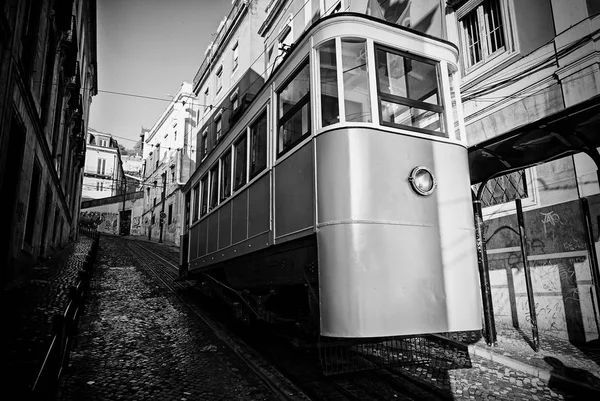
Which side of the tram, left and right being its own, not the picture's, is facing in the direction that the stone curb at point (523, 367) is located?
front

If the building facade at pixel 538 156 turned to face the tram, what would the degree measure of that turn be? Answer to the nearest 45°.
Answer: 0° — it already faces it

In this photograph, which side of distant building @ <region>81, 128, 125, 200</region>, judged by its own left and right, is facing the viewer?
front

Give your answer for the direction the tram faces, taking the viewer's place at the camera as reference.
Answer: facing the viewer and to the right of the viewer

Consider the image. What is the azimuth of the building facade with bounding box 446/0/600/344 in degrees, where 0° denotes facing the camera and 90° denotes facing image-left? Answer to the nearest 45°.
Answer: approximately 45°

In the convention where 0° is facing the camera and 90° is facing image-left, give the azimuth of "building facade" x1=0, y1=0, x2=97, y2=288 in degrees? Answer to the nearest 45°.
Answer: approximately 270°

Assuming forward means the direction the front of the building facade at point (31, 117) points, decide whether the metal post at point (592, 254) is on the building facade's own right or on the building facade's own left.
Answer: on the building facade's own right

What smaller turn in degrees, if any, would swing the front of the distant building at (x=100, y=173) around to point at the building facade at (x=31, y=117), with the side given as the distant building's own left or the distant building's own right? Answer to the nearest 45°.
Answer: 0° — it already faces it

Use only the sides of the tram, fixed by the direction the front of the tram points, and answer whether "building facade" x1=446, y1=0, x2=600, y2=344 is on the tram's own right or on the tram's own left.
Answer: on the tram's own left

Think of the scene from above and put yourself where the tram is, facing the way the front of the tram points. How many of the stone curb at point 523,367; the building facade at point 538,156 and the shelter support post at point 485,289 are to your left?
3

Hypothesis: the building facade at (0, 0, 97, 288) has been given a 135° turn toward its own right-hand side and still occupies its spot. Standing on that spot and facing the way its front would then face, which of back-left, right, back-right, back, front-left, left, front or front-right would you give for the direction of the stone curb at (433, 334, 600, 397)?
left

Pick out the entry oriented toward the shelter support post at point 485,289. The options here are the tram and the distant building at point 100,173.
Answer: the distant building

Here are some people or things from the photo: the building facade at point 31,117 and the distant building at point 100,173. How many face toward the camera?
1
